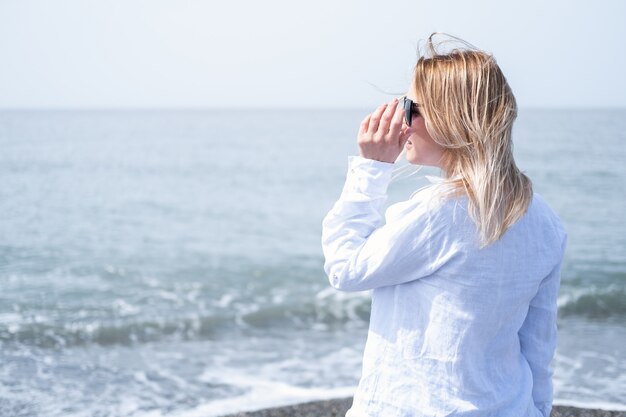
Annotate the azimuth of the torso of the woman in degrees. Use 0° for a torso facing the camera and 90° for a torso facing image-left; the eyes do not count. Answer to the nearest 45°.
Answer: approximately 135°

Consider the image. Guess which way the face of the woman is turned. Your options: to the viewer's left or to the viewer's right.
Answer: to the viewer's left
